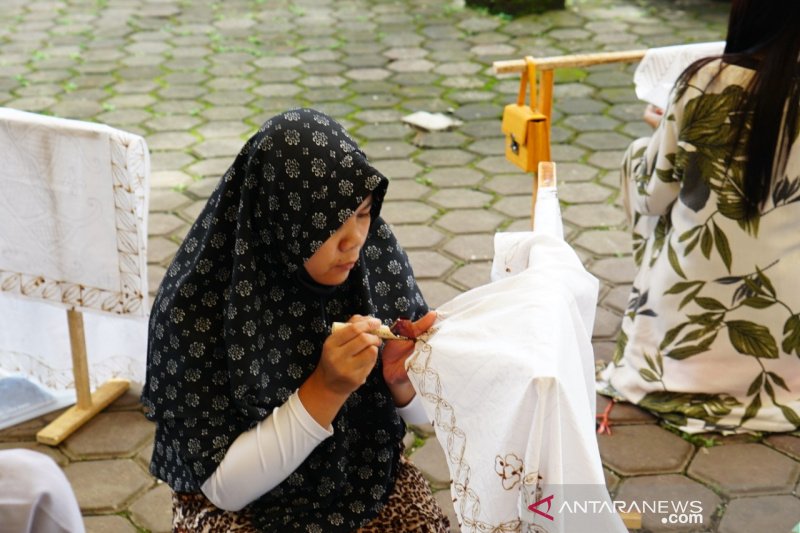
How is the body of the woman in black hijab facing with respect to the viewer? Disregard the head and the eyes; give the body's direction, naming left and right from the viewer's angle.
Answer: facing the viewer and to the right of the viewer

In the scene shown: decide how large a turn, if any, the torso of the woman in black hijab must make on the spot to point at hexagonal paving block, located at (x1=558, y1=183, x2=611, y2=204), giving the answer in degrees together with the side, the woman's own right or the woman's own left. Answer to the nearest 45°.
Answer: approximately 90° to the woman's own left

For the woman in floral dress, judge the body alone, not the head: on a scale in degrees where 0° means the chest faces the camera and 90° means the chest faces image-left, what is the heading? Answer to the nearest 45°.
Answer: approximately 180°

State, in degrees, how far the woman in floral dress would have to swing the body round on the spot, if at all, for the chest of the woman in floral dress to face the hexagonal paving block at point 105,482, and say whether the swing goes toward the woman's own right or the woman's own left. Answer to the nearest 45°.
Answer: approximately 135° to the woman's own left

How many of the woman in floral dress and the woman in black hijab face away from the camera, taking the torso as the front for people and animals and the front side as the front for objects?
1

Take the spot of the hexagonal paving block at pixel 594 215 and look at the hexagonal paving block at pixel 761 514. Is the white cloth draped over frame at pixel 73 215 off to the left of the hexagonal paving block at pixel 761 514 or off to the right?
right

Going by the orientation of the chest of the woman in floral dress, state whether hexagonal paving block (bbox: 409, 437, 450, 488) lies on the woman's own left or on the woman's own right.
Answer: on the woman's own left

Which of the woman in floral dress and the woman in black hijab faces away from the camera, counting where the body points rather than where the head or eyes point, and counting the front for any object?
the woman in floral dress

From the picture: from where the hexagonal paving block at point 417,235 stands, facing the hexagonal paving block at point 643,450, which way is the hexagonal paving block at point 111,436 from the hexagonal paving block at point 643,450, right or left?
right

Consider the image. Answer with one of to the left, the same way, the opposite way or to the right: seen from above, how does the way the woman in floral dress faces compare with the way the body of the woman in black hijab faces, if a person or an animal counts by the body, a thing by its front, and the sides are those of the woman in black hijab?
to the left

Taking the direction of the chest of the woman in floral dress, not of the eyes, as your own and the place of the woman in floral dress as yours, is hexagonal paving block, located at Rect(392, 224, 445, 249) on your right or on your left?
on your left
